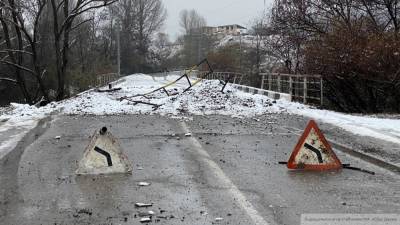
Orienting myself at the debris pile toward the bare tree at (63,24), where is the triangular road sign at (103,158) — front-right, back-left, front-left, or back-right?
back-left

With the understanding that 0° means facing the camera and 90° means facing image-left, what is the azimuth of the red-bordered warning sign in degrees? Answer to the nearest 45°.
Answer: approximately 0°

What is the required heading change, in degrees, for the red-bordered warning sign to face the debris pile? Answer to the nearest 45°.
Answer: approximately 135° to its right

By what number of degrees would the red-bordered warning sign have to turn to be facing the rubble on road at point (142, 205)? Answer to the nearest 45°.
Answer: approximately 45° to its right

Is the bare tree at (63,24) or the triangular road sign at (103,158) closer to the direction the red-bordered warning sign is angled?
the triangular road sign

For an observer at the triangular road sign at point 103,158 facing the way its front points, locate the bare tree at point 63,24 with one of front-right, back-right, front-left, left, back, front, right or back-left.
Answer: back

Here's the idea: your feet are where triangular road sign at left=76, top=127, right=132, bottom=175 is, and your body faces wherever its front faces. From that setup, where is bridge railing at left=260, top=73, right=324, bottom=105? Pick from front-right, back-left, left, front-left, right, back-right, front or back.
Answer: back-left

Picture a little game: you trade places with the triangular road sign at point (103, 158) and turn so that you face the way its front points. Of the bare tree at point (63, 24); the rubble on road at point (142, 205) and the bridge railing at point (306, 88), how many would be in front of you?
1

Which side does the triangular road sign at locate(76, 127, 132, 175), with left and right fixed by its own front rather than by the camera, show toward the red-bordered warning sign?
left

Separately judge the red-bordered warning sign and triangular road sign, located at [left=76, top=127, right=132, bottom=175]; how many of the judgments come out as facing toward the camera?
2

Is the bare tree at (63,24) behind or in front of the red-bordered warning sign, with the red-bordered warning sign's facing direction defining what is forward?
behind

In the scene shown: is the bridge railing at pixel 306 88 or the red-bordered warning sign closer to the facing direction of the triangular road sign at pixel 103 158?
the red-bordered warning sign
